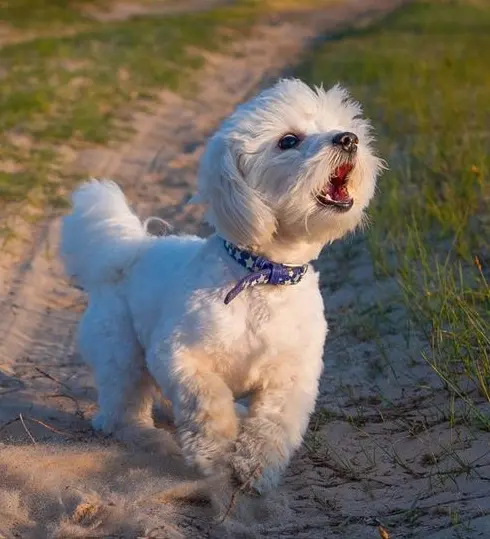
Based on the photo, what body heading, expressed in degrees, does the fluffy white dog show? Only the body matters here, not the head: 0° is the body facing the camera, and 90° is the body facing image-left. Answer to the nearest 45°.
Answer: approximately 315°
